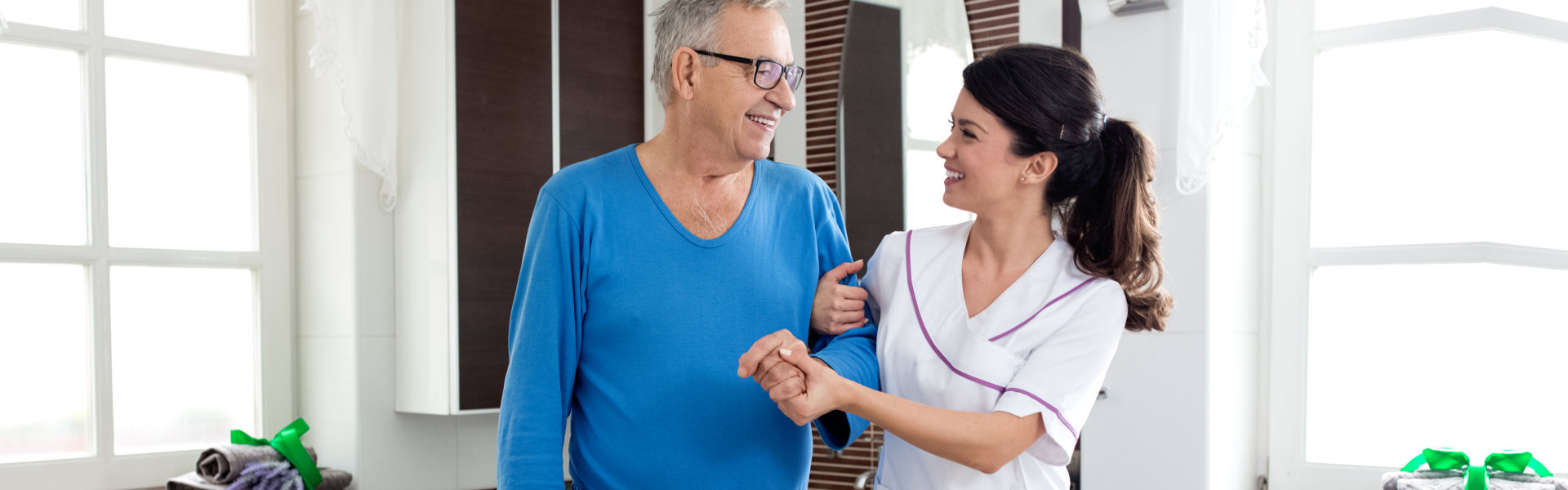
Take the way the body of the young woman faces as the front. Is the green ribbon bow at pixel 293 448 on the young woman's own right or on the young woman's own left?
on the young woman's own right

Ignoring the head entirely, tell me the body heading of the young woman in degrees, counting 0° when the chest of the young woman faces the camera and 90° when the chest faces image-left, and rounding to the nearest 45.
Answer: approximately 45°

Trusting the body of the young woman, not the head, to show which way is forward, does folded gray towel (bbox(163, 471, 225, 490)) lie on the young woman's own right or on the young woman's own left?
on the young woman's own right

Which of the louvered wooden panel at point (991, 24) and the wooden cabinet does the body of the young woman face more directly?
the wooden cabinet

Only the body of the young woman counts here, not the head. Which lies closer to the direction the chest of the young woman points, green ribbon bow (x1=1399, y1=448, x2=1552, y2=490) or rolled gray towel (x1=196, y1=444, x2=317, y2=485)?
the rolled gray towel

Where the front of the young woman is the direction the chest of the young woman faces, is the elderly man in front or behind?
in front

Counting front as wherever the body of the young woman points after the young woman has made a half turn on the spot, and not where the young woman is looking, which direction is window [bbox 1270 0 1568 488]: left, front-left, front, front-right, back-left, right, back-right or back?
front

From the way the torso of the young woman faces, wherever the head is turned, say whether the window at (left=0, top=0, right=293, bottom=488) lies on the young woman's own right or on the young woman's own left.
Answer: on the young woman's own right

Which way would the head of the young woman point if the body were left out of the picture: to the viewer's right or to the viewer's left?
to the viewer's left

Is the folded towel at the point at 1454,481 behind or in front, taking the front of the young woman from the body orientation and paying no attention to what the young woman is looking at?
behind
